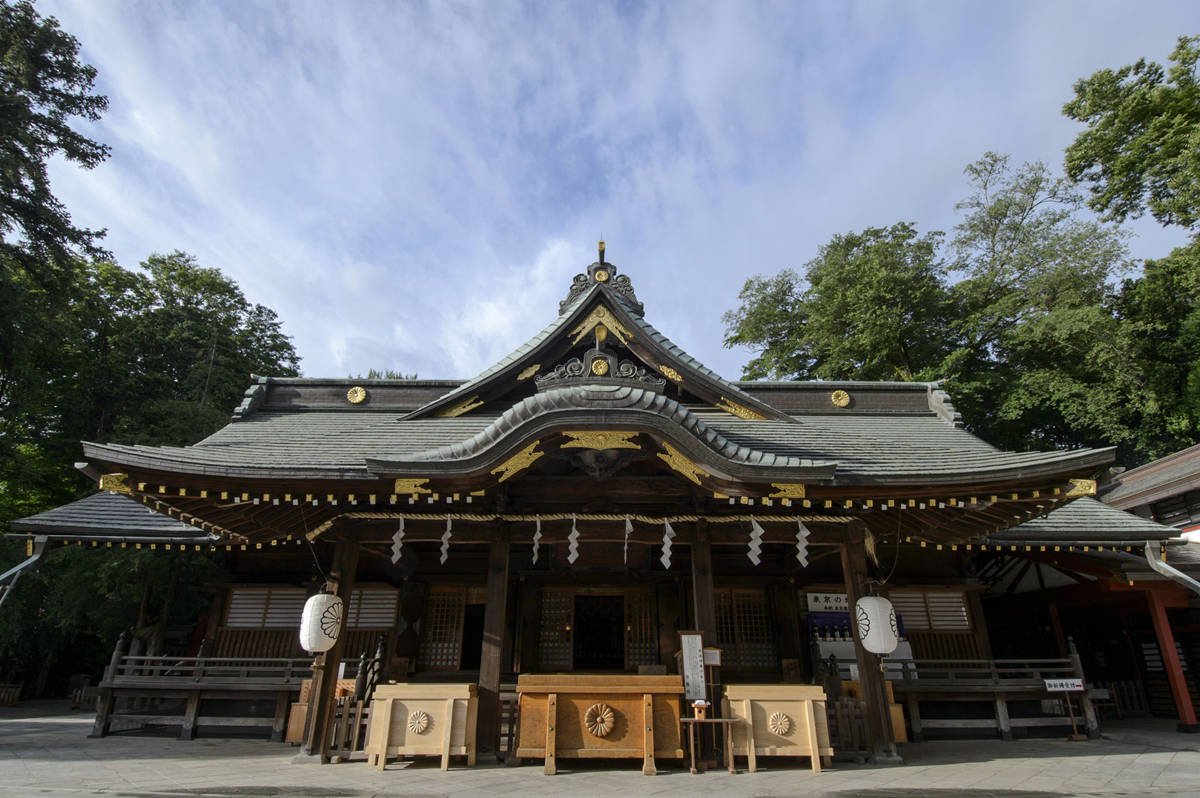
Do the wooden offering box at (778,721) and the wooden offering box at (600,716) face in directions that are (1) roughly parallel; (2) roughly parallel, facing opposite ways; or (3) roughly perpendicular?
roughly parallel

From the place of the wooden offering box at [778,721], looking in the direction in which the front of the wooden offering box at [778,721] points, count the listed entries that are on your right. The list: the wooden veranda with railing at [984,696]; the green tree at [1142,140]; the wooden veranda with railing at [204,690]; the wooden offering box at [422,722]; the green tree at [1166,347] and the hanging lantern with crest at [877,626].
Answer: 2

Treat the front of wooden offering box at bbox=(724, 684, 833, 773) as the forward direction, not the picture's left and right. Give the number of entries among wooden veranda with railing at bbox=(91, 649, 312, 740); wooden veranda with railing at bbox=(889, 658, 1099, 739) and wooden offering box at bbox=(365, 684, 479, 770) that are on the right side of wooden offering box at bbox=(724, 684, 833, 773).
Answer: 2

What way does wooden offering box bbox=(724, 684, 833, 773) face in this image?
toward the camera

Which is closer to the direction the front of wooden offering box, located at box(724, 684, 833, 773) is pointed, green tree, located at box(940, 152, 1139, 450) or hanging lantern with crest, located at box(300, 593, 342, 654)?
the hanging lantern with crest

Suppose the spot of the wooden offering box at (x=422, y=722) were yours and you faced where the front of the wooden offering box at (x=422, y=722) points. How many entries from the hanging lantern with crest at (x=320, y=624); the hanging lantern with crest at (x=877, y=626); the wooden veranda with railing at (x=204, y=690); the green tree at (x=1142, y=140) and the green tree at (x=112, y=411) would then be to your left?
2

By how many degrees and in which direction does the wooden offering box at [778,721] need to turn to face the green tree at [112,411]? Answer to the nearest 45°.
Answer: approximately 90° to its right

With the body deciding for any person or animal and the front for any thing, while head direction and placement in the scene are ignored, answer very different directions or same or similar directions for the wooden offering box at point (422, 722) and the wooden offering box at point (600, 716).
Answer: same or similar directions

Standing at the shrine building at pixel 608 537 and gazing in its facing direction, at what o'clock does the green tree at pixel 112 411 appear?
The green tree is roughly at 4 o'clock from the shrine building.

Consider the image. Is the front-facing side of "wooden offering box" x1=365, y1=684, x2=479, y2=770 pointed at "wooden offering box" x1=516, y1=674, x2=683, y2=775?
no

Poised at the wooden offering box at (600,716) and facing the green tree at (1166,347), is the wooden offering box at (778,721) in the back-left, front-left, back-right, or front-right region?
front-right

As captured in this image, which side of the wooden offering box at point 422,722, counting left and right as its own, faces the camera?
front

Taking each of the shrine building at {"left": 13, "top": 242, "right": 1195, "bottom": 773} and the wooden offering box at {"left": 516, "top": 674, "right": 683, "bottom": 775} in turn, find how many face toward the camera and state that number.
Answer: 2

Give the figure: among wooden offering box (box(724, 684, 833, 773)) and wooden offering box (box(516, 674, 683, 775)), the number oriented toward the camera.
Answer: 2

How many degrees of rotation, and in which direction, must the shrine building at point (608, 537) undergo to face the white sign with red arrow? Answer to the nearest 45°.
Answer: approximately 90° to its left

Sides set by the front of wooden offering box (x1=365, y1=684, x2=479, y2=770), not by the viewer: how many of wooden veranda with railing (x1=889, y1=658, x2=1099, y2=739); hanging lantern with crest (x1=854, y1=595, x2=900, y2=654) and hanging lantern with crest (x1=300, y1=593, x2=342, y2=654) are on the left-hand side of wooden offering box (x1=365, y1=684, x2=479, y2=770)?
2

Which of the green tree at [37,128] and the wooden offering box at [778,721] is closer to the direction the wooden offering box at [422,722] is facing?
the wooden offering box

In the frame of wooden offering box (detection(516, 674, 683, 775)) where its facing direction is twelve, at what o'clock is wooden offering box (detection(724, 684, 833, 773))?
wooden offering box (detection(724, 684, 833, 773)) is roughly at 9 o'clock from wooden offering box (detection(516, 674, 683, 775)).

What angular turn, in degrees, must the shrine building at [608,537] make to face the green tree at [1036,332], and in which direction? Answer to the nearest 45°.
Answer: approximately 135° to its left

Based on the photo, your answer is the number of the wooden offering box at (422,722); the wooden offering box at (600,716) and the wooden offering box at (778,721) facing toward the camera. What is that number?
3
